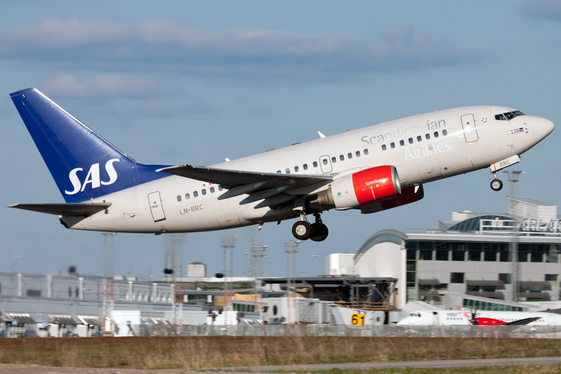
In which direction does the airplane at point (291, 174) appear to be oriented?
to the viewer's right
